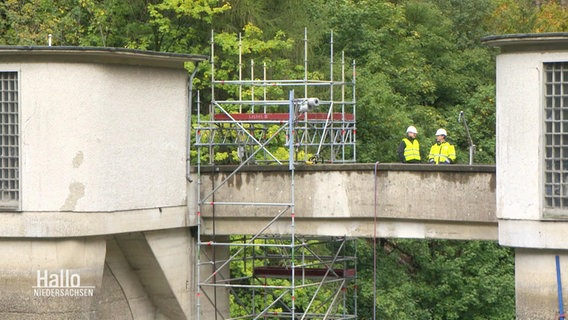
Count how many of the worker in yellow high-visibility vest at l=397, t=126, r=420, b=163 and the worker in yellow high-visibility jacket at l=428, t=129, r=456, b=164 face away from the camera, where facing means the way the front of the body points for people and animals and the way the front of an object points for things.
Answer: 0

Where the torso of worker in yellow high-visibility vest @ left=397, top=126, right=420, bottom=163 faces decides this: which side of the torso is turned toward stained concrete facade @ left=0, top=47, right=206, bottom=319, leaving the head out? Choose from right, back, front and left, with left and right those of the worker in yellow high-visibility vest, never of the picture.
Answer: right

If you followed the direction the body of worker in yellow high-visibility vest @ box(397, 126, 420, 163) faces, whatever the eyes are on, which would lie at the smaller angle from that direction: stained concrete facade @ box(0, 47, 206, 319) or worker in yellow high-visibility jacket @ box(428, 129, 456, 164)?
the worker in yellow high-visibility jacket

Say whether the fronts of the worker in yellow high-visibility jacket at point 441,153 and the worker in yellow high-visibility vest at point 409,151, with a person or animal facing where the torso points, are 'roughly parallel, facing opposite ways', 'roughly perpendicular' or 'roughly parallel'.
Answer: roughly perpendicular

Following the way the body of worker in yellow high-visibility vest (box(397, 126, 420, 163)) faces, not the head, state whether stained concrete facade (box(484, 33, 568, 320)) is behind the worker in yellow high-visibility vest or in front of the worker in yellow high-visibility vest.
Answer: in front

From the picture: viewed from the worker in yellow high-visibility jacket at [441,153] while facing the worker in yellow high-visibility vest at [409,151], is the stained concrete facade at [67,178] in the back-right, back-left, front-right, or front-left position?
front-left

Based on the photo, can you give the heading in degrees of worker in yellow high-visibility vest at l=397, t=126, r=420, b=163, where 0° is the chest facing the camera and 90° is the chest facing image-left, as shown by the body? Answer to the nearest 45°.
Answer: approximately 315°
